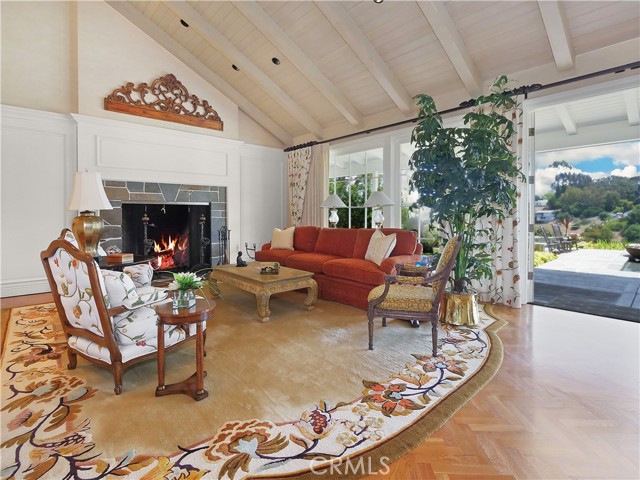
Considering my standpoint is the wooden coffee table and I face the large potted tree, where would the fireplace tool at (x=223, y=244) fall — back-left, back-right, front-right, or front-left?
back-left

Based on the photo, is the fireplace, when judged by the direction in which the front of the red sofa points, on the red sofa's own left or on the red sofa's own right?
on the red sofa's own right

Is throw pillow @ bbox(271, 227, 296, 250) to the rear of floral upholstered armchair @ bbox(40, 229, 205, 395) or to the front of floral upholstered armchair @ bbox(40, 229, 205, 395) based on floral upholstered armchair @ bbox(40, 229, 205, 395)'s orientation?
to the front

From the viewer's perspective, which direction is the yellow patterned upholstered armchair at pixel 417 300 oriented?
to the viewer's left

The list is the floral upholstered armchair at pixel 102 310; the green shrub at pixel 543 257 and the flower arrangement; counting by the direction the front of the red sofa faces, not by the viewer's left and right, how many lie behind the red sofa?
1

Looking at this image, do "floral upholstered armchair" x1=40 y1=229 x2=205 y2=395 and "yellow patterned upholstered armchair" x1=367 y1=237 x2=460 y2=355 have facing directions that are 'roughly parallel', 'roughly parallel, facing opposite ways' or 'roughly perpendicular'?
roughly perpendicular

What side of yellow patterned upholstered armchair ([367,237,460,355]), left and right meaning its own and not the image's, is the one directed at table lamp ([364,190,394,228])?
right

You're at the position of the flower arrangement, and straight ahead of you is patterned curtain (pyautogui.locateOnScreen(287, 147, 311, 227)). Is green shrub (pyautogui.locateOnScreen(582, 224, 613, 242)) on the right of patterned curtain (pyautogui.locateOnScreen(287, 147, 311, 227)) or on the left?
right

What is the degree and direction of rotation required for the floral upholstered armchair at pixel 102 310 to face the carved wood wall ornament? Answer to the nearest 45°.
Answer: approximately 45° to its left

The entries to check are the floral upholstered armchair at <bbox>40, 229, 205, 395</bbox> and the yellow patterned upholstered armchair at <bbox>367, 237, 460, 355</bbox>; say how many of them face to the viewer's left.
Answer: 1
